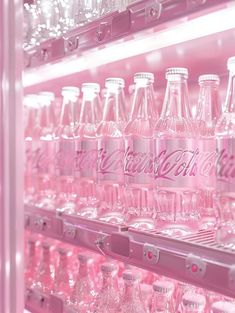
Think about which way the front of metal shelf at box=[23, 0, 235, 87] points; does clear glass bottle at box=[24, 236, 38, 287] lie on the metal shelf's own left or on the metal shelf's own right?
on the metal shelf's own right

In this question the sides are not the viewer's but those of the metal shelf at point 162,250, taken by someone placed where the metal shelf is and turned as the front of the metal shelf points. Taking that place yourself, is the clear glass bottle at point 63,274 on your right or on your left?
on your right

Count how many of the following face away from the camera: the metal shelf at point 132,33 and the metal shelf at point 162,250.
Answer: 0

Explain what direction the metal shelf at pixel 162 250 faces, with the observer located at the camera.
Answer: facing the viewer and to the left of the viewer

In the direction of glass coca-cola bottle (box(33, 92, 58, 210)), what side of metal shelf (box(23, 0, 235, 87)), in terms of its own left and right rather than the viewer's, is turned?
right

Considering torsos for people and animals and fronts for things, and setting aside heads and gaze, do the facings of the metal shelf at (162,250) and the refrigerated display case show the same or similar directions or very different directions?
same or similar directions

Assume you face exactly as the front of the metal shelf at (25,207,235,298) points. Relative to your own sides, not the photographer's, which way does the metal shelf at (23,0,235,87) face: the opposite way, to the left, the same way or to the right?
the same way
